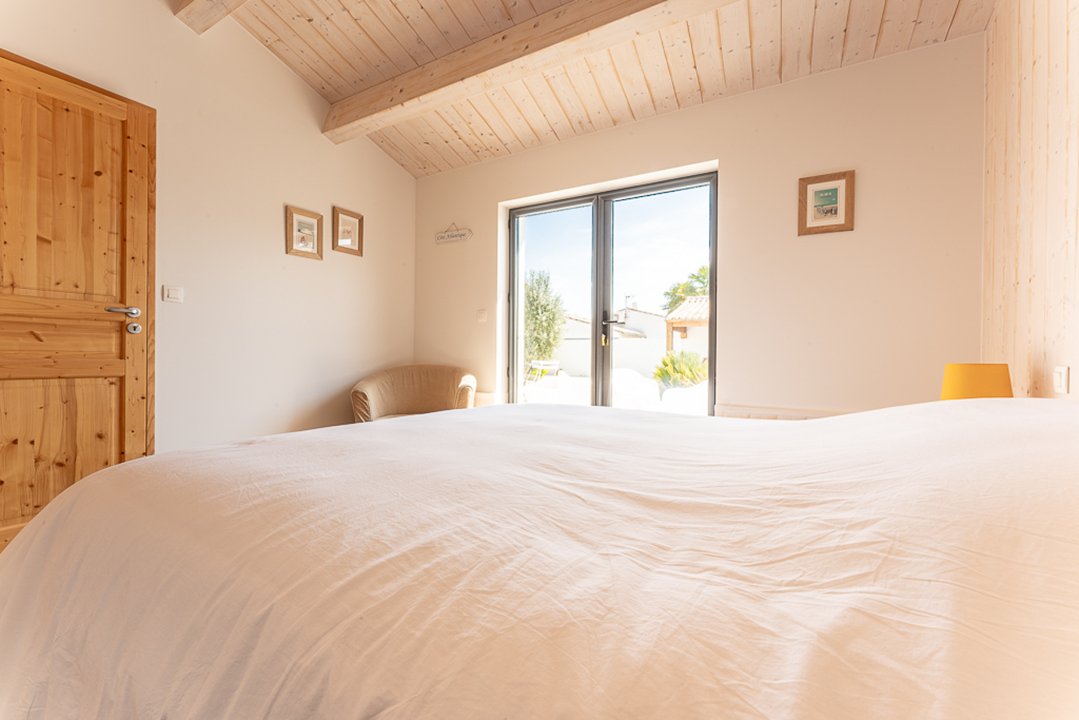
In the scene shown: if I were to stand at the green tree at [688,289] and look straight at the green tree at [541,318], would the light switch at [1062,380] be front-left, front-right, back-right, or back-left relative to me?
front-left

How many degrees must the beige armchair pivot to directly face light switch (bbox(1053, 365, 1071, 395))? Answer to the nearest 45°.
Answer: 0° — it already faces it

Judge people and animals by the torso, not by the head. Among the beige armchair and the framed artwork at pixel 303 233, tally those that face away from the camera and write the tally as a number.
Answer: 0

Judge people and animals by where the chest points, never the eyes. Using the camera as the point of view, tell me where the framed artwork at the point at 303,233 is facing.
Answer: facing the viewer and to the right of the viewer

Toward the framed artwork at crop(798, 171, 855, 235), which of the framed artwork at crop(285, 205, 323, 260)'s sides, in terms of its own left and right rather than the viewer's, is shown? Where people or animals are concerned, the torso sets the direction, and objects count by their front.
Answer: front

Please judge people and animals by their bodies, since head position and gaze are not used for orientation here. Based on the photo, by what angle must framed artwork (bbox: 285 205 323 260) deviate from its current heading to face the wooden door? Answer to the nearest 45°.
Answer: approximately 90° to its right

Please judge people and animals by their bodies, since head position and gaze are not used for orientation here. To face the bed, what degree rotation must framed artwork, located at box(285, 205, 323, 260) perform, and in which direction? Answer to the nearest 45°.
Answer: approximately 45° to its right

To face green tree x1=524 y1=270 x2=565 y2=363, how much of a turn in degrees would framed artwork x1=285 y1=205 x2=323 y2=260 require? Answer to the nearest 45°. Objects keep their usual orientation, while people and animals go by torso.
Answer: approximately 45° to its left

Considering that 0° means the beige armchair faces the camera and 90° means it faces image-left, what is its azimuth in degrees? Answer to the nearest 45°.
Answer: approximately 315°
